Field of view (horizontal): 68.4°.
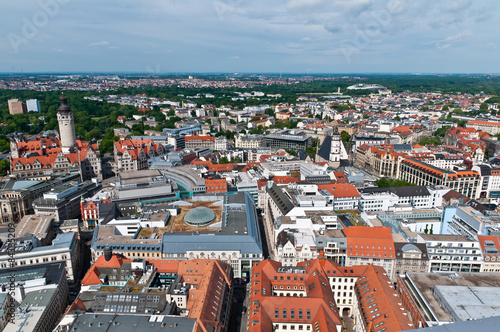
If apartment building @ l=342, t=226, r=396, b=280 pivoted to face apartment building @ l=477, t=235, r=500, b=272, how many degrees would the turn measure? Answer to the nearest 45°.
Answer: approximately 90° to its left

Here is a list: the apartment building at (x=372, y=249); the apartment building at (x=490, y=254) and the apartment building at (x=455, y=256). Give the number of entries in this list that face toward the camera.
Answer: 3

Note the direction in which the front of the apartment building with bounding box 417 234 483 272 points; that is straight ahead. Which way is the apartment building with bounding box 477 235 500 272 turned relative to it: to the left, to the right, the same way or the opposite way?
the same way

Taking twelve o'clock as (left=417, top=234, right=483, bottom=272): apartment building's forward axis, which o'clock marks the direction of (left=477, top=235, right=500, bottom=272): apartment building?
(left=477, top=235, right=500, bottom=272): apartment building is roughly at 8 o'clock from (left=417, top=234, right=483, bottom=272): apartment building.

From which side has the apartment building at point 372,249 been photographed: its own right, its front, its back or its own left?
front

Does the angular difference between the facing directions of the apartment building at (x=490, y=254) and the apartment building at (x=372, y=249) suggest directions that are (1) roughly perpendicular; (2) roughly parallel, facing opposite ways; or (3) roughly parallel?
roughly parallel

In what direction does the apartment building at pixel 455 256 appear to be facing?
toward the camera

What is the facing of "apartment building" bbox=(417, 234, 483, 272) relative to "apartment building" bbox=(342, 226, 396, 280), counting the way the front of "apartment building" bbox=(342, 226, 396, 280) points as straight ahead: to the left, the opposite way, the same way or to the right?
the same way

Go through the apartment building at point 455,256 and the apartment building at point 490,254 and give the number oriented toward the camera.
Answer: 2

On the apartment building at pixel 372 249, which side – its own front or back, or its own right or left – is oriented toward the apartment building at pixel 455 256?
left

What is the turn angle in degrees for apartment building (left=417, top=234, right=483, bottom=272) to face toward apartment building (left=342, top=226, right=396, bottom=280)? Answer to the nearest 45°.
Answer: approximately 45° to its right
